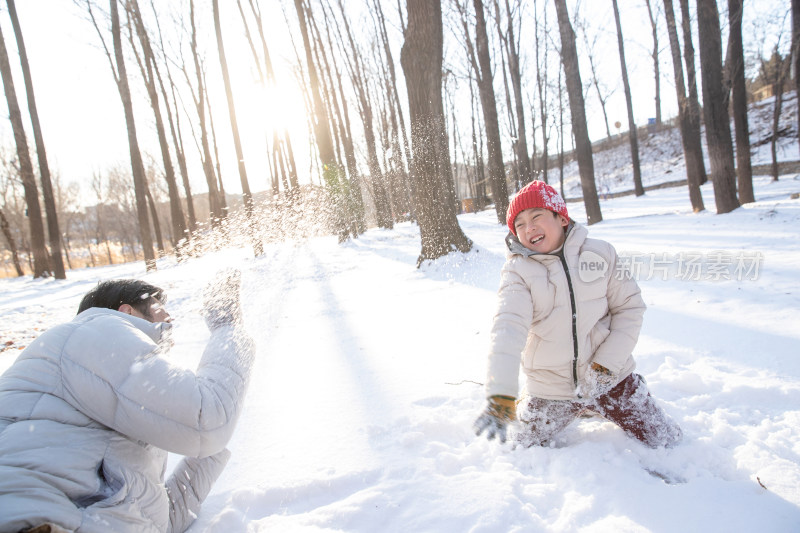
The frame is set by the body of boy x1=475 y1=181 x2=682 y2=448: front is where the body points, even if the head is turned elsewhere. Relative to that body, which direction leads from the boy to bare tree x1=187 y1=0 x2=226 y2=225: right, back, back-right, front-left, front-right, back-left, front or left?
back-right

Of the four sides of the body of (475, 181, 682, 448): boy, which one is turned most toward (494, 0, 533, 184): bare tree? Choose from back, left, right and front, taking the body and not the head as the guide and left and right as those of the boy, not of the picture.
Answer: back

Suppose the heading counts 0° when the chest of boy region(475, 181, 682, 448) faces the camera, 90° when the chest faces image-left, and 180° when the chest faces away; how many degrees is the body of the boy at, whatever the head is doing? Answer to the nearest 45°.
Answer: approximately 0°

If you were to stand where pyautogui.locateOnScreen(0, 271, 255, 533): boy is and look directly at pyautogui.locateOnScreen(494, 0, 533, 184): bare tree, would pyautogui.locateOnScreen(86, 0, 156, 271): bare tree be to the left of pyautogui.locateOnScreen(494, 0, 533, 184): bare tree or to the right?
left

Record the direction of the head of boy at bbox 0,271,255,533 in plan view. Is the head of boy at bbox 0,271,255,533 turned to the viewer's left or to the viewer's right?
to the viewer's right

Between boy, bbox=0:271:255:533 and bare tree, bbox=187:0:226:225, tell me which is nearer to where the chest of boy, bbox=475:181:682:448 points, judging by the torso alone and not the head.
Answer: the boy
